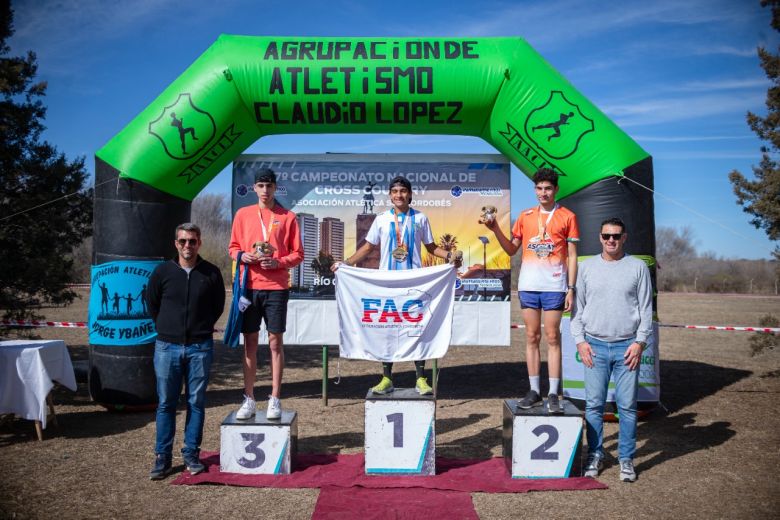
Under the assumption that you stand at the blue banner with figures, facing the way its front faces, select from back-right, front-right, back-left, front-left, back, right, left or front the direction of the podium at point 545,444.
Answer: front-left

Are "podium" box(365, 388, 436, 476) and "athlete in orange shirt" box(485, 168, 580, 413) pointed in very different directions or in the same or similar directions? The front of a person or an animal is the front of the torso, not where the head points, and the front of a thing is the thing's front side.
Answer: same or similar directions

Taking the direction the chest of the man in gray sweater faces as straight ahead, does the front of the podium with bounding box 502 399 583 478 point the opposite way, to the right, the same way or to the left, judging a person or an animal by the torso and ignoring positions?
the same way

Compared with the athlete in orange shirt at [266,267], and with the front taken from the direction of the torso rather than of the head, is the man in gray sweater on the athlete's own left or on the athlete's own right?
on the athlete's own left

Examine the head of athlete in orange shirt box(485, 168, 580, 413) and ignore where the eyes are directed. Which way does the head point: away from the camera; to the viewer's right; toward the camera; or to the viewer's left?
toward the camera

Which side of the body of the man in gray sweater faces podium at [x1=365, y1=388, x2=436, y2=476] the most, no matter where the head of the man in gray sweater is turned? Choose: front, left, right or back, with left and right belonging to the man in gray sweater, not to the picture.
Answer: right

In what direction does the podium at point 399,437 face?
toward the camera

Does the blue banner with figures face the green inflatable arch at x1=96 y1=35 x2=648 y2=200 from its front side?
no

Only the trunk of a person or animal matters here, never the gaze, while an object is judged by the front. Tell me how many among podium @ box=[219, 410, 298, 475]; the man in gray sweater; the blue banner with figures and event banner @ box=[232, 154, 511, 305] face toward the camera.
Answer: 4

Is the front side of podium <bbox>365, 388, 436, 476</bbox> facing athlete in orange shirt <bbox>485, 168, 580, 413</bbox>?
no

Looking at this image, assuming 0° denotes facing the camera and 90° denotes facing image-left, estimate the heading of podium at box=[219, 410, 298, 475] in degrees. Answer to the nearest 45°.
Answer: approximately 0°

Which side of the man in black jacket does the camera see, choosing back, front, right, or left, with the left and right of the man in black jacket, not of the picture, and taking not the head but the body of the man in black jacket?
front

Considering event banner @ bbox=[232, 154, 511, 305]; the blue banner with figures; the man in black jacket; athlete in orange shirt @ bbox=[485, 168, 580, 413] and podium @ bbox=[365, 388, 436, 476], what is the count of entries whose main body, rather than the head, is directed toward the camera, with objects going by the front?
5

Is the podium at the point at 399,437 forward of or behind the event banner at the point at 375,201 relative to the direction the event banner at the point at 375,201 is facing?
forward

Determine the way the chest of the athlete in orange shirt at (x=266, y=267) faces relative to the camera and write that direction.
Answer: toward the camera

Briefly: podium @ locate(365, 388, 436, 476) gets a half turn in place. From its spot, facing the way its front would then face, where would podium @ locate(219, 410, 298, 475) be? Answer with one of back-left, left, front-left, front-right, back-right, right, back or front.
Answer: left

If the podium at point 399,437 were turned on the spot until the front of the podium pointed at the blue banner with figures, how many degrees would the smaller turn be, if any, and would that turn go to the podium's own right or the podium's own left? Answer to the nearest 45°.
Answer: approximately 135° to the podium's own right

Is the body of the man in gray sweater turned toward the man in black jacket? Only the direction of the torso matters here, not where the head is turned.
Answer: no
